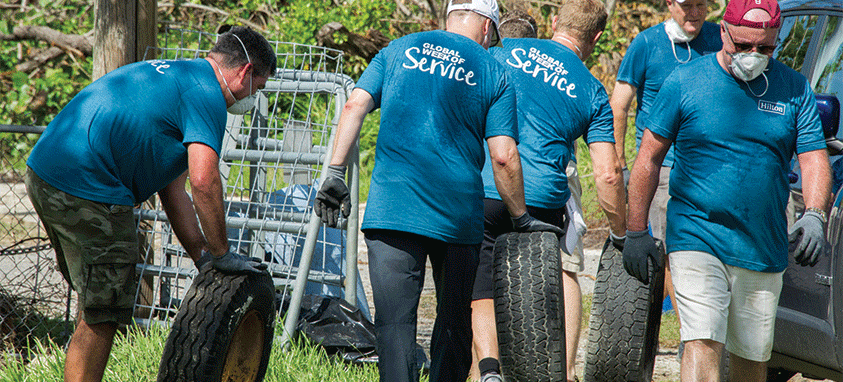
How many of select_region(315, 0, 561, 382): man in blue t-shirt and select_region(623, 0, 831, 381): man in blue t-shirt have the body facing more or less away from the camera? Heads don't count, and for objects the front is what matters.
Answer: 1

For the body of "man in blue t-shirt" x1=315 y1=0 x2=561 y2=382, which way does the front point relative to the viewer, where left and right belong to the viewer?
facing away from the viewer

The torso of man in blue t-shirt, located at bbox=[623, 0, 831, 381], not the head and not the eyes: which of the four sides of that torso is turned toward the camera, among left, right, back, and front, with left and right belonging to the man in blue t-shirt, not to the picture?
front

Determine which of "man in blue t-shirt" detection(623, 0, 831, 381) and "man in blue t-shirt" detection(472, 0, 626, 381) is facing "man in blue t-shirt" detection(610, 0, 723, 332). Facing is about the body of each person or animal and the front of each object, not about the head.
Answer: "man in blue t-shirt" detection(472, 0, 626, 381)

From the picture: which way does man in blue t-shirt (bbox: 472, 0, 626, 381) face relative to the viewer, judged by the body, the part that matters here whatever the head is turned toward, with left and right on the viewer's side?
facing away from the viewer and to the right of the viewer

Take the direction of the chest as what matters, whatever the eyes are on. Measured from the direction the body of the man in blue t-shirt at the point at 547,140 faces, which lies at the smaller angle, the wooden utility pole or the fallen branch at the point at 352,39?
the fallen branch

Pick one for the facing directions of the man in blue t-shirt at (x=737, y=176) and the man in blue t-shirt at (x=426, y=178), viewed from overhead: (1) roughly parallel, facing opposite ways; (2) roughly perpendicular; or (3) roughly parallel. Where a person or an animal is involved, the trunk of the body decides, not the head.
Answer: roughly parallel, facing opposite ways

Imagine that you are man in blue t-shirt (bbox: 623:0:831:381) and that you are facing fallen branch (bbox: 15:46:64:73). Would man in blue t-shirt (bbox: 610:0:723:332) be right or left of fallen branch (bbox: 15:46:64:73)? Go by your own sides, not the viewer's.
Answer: right

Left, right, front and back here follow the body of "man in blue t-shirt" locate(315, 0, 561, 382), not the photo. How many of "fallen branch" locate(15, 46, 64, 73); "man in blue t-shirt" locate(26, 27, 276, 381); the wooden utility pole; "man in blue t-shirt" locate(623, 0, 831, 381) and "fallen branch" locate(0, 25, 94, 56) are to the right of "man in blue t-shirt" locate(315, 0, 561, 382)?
1

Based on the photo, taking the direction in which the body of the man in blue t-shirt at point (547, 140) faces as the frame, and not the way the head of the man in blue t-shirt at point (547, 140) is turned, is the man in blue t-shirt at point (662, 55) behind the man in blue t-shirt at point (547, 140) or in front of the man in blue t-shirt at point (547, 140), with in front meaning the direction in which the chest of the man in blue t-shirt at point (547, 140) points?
in front

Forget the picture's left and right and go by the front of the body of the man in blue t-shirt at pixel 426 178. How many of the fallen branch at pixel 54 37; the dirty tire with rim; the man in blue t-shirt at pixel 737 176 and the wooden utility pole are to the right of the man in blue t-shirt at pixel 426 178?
1

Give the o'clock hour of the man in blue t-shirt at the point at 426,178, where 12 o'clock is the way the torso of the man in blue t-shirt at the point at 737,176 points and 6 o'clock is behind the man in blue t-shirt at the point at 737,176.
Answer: the man in blue t-shirt at the point at 426,178 is roughly at 2 o'clock from the man in blue t-shirt at the point at 737,176.

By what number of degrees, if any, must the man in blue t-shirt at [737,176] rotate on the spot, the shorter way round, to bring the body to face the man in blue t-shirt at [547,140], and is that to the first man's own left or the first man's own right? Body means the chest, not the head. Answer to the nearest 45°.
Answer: approximately 90° to the first man's own right

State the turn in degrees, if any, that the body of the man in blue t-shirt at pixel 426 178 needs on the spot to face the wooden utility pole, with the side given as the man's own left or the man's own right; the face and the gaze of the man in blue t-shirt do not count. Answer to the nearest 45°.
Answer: approximately 45° to the man's own left

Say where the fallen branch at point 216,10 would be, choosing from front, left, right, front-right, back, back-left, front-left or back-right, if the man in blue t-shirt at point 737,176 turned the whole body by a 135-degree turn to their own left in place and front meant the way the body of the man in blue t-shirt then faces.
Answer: left

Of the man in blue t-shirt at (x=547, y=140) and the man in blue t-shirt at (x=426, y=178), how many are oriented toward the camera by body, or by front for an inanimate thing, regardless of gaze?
0

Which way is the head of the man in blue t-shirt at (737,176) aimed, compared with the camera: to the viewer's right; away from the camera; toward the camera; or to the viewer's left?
toward the camera
